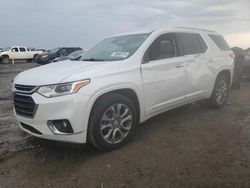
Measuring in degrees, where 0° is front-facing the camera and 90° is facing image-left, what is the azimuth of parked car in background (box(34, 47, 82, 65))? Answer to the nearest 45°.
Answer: approximately 45°

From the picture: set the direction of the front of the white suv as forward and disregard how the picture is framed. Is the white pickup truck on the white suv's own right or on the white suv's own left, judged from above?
on the white suv's own right

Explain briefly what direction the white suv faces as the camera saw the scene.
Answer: facing the viewer and to the left of the viewer

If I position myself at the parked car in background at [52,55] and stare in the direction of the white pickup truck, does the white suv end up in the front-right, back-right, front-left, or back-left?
back-left

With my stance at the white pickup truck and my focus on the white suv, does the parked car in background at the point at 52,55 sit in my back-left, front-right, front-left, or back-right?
front-left

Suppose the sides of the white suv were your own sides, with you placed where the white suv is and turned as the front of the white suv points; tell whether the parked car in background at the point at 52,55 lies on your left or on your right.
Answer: on your right

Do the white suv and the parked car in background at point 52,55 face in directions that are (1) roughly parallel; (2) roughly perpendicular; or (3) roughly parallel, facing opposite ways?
roughly parallel

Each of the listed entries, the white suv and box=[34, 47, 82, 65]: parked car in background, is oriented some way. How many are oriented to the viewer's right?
0

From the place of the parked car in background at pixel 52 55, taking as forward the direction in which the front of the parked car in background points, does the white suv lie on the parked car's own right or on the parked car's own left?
on the parked car's own left
